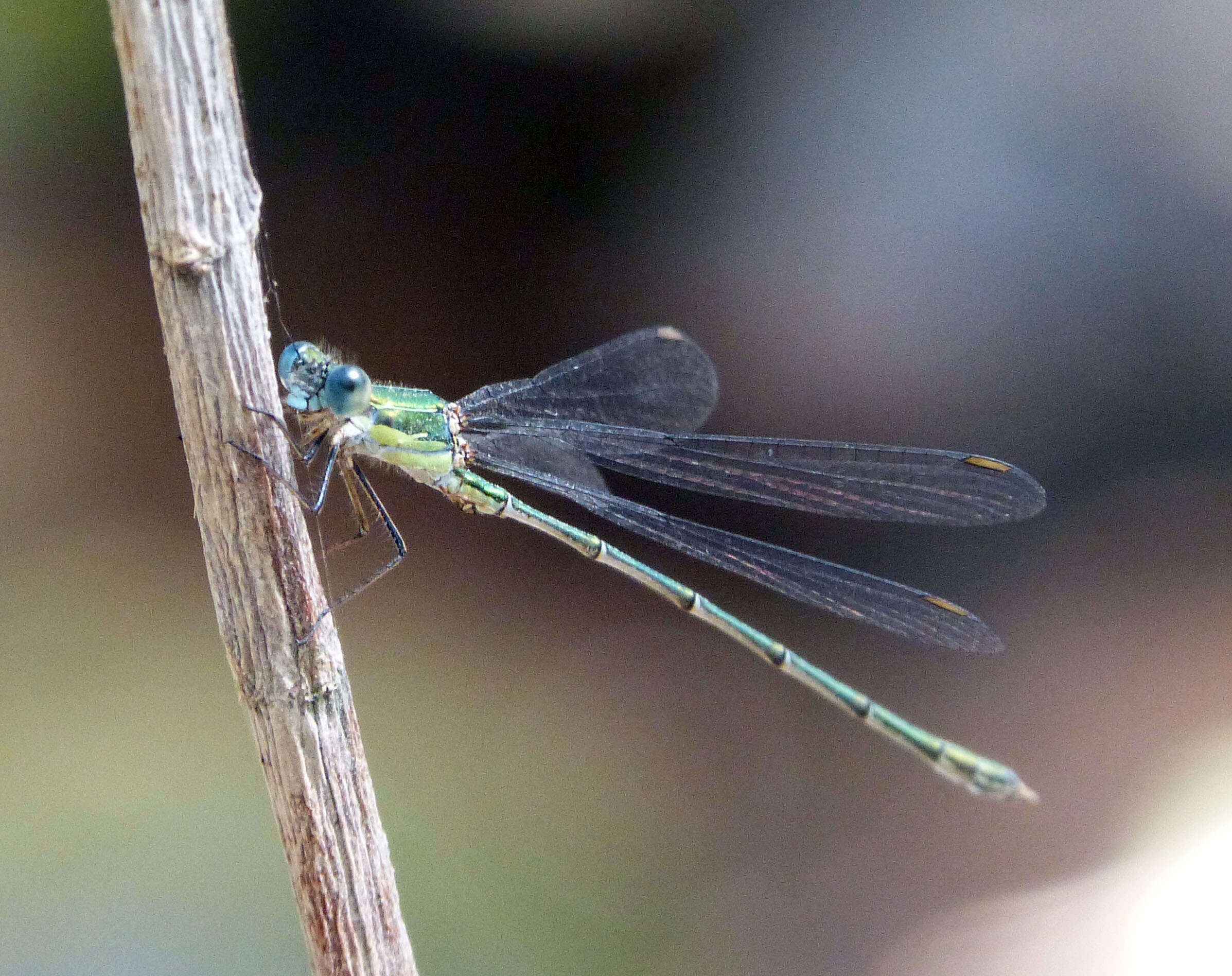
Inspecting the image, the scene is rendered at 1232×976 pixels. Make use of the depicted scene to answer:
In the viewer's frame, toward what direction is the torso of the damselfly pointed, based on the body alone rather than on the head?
to the viewer's left
